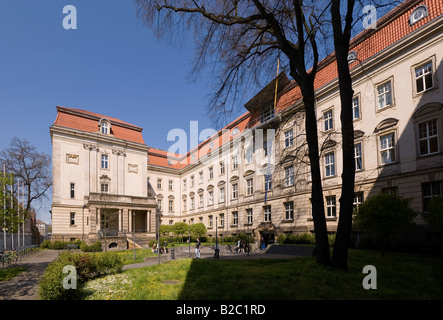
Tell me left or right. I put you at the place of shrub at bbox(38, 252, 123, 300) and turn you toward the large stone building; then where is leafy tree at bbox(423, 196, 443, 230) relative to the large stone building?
right
